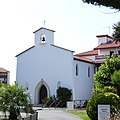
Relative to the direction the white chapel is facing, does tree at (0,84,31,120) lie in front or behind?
in front

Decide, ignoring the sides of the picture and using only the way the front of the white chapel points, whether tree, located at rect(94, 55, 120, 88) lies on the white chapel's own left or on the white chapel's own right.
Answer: on the white chapel's own left

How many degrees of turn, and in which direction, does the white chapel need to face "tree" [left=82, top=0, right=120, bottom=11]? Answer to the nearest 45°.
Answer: approximately 45° to its left

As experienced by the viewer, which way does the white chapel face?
facing the viewer and to the left of the viewer

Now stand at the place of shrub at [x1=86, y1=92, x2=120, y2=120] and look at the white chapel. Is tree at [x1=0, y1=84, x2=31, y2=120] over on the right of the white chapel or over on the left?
left

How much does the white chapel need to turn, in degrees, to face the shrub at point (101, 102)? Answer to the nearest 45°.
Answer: approximately 45° to its left
